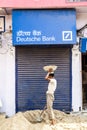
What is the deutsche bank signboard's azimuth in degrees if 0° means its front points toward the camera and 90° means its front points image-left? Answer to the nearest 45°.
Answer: approximately 0°
